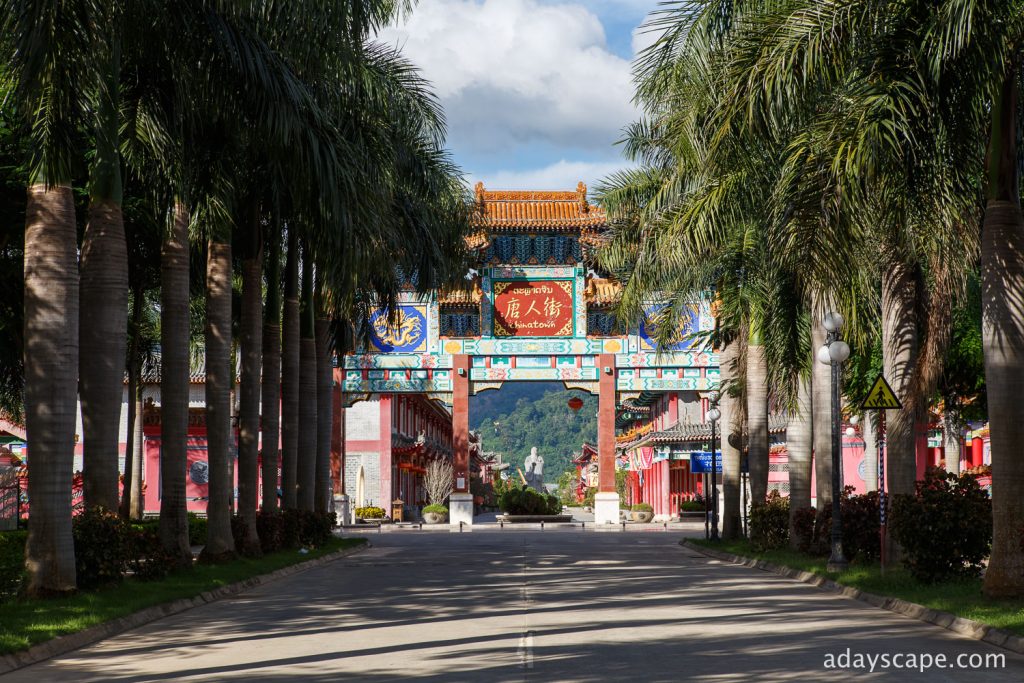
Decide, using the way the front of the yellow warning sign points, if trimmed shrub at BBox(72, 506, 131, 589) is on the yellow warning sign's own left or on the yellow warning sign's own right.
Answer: on the yellow warning sign's own right

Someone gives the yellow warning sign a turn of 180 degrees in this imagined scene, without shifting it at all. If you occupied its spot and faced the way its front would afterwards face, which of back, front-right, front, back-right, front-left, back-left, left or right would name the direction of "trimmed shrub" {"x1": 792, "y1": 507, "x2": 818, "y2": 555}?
front

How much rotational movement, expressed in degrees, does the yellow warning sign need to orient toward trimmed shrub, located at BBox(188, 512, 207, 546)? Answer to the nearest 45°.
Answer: approximately 135° to its right

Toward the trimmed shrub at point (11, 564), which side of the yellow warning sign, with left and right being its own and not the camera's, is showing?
right

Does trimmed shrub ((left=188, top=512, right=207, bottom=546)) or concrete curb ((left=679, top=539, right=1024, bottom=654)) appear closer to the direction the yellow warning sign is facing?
the concrete curb

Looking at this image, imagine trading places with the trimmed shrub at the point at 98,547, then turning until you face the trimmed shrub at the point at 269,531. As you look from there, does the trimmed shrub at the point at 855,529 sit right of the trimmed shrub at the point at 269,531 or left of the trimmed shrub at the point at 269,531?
right

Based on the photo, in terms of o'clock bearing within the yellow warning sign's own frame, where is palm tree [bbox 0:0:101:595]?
The palm tree is roughly at 2 o'clock from the yellow warning sign.

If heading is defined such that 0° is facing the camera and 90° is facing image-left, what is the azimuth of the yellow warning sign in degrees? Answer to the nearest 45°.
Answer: approximately 0°

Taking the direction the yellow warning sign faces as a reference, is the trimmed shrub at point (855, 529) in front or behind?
behind

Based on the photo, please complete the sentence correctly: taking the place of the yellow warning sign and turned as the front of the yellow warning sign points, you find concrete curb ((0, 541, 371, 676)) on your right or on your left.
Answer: on your right

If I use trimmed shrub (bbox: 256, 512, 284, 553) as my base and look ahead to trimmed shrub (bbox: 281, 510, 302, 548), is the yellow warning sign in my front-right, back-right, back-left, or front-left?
back-right

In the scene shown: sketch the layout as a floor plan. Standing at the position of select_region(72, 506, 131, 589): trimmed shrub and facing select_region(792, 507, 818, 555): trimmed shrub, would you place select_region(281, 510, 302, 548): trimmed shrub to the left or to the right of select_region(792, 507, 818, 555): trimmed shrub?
left

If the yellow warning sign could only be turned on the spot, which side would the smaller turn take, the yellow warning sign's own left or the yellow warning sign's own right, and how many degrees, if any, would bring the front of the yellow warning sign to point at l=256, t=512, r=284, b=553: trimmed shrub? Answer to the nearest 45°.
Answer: approximately 135° to the yellow warning sign's own right
